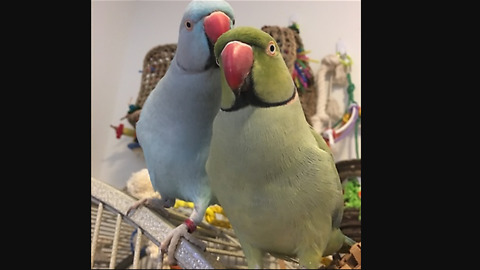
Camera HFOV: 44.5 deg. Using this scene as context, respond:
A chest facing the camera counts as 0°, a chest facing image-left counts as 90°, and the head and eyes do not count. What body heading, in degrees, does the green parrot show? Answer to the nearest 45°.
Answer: approximately 45°

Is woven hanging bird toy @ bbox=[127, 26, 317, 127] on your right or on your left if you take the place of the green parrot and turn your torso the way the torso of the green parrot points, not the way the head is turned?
on your right
